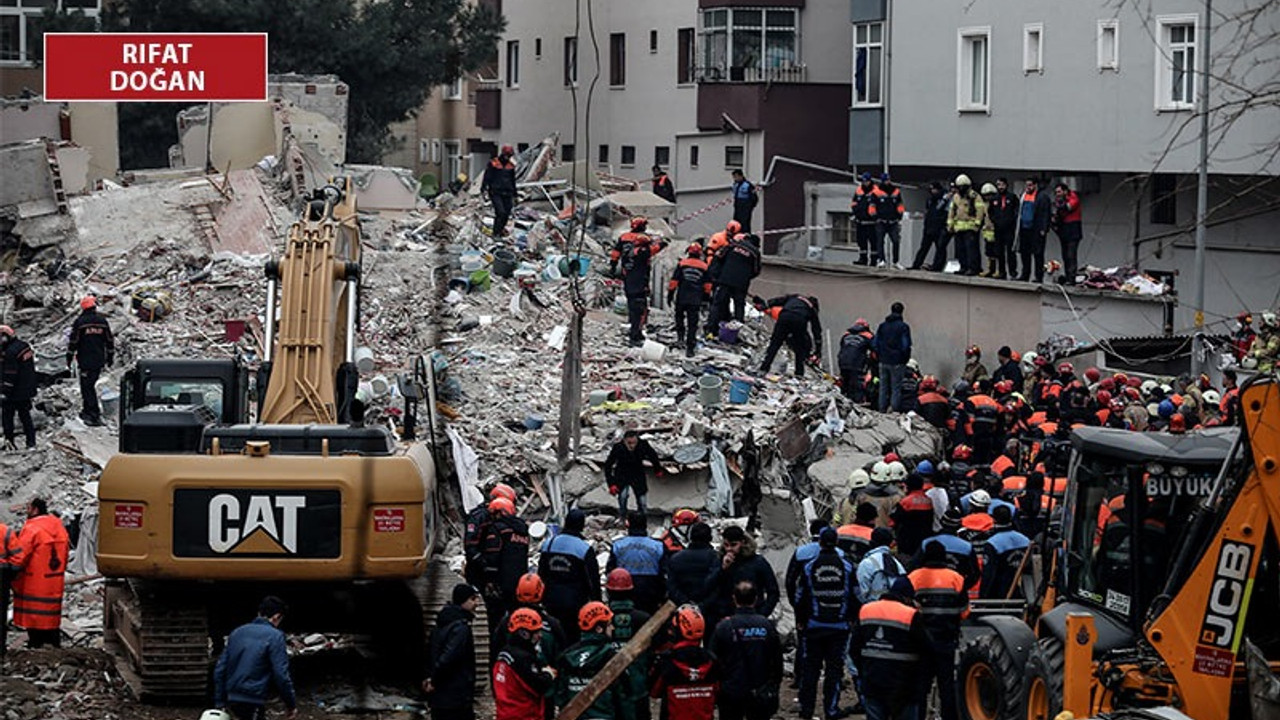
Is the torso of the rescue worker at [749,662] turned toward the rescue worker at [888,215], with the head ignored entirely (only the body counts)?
yes

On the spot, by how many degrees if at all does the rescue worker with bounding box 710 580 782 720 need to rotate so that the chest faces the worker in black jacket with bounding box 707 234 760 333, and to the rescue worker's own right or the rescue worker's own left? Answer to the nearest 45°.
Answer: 0° — they already face them

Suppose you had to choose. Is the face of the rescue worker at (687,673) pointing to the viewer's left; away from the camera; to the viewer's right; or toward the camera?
away from the camera

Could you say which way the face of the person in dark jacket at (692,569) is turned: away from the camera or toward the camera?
away from the camera

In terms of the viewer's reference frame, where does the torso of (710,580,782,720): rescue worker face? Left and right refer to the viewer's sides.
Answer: facing away from the viewer

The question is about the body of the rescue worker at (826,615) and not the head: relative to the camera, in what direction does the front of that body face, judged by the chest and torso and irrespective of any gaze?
away from the camera

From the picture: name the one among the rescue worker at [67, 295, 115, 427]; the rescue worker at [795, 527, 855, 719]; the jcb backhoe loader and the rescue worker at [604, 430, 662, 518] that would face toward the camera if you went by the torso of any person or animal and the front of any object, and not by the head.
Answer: the rescue worker at [604, 430, 662, 518]

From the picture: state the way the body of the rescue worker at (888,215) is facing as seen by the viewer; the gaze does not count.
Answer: toward the camera

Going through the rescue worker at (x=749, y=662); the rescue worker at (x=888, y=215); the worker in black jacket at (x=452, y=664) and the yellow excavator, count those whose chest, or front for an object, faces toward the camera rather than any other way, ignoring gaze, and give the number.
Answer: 1

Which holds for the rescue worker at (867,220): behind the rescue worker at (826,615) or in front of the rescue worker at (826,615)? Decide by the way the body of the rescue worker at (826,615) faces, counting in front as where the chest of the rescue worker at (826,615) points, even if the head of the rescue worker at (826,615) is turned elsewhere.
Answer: in front

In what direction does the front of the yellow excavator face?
away from the camera

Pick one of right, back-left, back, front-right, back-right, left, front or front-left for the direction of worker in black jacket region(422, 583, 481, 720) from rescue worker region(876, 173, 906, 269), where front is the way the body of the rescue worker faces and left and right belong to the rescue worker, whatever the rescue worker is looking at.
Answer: front

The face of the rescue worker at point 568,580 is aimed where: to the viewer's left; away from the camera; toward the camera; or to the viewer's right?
away from the camera

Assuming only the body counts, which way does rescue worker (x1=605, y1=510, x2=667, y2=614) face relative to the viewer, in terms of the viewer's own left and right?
facing away from the viewer

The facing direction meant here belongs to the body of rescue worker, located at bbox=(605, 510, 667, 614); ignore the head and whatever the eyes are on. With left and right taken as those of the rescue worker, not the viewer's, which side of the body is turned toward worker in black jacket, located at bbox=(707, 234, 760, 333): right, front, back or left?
front
